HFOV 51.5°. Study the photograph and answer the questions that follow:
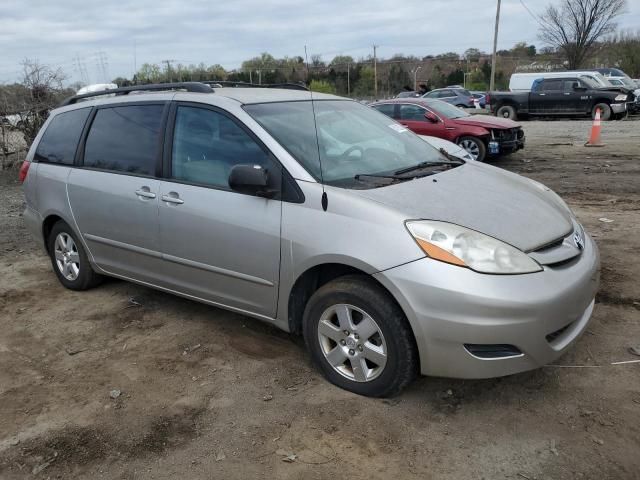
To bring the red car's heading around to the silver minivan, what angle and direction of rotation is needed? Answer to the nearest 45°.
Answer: approximately 45° to its right

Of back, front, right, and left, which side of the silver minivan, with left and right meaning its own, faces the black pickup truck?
left

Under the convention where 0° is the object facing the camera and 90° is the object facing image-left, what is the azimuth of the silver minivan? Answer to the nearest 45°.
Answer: approximately 315°

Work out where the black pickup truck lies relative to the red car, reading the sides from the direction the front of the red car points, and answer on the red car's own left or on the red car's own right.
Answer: on the red car's own left

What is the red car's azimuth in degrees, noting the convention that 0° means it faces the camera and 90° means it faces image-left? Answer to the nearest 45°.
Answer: approximately 315°

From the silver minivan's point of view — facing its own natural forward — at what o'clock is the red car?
The red car is roughly at 8 o'clock from the silver minivan.
